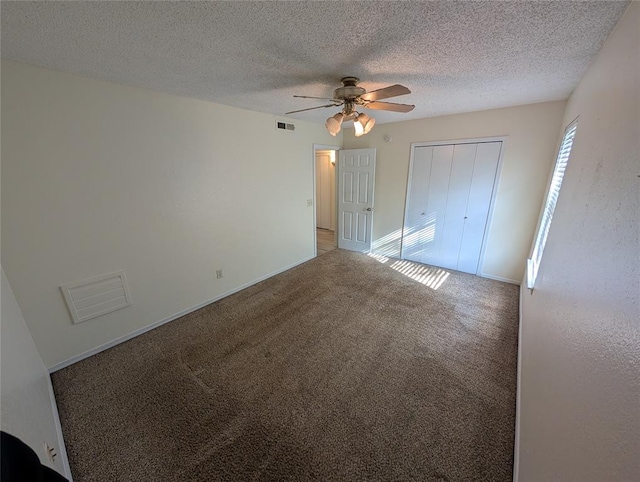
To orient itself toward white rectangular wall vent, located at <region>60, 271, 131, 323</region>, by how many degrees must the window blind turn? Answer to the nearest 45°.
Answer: approximately 45° to its left

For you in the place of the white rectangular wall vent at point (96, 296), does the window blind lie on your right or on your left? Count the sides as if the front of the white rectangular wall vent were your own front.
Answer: on your left

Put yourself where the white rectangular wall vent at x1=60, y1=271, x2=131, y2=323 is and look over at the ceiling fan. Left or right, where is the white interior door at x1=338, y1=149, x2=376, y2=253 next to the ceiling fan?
left

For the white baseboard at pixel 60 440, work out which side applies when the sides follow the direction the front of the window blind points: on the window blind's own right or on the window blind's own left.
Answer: on the window blind's own left

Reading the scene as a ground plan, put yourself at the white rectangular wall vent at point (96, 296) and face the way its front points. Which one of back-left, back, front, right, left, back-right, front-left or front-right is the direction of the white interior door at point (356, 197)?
left

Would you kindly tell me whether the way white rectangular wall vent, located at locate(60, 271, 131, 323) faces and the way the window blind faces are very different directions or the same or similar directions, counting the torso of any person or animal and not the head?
very different directions

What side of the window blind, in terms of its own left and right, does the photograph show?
left

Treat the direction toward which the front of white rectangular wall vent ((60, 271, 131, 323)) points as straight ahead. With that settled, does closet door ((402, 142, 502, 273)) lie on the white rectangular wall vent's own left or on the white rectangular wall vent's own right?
on the white rectangular wall vent's own left
